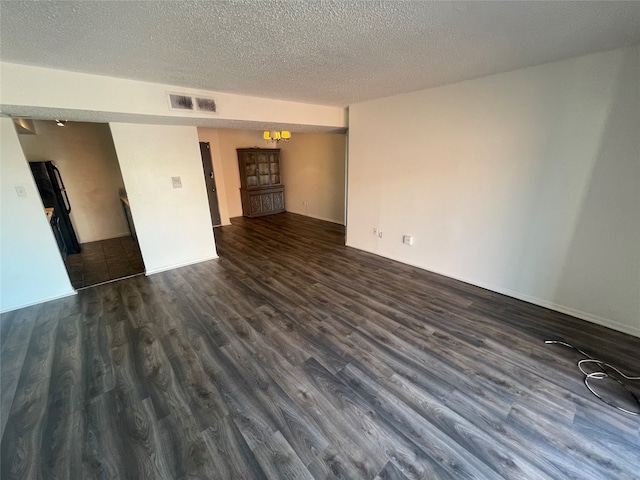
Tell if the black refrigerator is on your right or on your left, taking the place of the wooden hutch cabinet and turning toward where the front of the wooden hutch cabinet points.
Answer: on your right

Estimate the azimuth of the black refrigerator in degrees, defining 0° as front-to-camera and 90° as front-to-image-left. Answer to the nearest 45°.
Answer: approximately 270°

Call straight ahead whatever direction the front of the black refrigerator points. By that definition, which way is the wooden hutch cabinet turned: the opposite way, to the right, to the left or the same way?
to the right

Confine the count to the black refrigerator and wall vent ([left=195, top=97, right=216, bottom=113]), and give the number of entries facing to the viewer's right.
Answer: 1

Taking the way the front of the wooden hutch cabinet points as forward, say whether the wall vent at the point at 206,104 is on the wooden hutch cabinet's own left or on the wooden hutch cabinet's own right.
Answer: on the wooden hutch cabinet's own right

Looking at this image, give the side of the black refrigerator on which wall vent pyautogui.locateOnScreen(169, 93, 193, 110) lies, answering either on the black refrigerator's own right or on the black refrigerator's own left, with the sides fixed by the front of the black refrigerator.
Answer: on the black refrigerator's own right

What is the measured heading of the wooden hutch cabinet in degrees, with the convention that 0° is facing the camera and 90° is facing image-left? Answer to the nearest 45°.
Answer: approximately 315°

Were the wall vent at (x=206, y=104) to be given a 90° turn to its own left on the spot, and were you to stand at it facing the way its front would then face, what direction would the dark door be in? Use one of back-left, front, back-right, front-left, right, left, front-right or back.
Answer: left

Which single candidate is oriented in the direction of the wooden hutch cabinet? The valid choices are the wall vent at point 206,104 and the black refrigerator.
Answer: the black refrigerator

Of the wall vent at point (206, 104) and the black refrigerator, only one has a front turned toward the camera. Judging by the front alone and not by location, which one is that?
the wall vent

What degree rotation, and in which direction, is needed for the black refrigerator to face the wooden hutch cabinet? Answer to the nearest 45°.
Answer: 0° — it already faces it

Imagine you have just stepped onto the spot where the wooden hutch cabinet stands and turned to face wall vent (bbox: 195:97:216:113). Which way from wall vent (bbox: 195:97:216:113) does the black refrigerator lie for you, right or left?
right

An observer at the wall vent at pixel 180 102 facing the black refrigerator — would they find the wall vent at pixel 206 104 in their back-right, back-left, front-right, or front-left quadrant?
back-right

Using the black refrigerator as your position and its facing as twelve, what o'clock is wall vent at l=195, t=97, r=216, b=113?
The wall vent is roughly at 2 o'clock from the black refrigerator.

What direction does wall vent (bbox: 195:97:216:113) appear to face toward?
toward the camera

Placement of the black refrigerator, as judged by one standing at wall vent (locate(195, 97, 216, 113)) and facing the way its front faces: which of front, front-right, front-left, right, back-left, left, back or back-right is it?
back-right

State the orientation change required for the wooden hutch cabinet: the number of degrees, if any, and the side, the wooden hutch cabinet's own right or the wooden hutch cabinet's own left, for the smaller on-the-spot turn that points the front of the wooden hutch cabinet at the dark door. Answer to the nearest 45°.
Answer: approximately 90° to the wooden hutch cabinet's own right

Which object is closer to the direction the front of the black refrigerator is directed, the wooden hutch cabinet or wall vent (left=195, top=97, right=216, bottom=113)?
the wooden hutch cabinet
